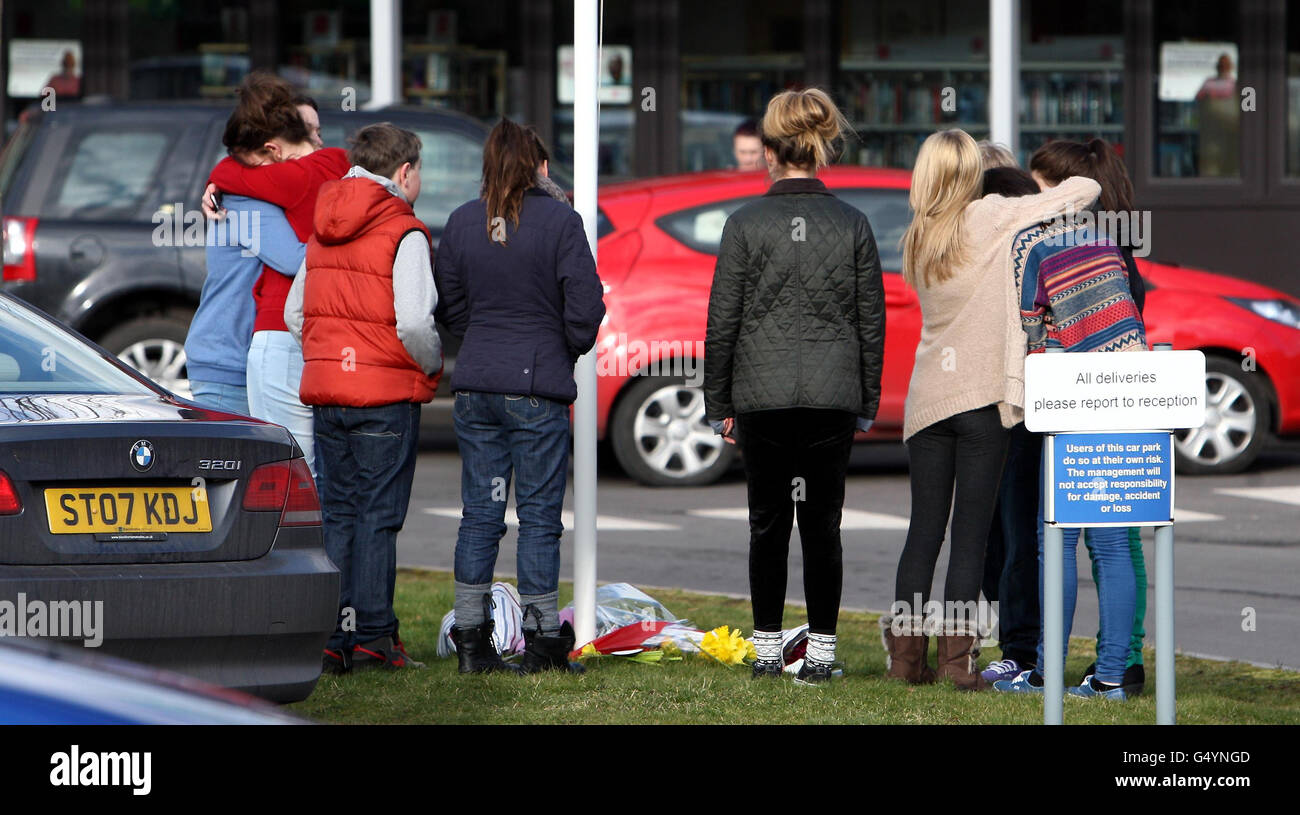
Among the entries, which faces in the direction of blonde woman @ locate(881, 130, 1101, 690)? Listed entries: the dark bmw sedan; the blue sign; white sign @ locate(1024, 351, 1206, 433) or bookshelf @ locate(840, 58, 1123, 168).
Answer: the bookshelf

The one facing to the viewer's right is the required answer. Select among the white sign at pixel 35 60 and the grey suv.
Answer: the grey suv

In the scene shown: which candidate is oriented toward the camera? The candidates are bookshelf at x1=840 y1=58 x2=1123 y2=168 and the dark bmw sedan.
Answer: the bookshelf

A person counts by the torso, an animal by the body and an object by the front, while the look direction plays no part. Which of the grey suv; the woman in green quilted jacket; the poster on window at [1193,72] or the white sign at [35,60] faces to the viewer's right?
the grey suv

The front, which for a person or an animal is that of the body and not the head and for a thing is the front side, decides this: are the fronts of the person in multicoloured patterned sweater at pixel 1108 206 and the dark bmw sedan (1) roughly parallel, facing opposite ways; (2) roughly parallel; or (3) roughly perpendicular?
roughly parallel

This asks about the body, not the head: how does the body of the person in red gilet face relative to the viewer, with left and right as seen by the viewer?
facing away from the viewer and to the right of the viewer

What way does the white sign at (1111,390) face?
toward the camera

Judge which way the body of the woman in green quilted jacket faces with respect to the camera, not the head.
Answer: away from the camera

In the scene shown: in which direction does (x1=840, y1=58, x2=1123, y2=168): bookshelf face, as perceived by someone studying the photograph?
facing the viewer

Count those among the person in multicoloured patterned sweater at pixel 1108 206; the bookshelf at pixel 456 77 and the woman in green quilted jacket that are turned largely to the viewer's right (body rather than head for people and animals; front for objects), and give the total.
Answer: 0

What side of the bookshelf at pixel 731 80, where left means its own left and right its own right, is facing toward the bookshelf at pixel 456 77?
right

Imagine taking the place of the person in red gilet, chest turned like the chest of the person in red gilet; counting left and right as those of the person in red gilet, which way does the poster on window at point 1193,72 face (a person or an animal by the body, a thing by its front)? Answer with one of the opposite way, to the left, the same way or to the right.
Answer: the opposite way

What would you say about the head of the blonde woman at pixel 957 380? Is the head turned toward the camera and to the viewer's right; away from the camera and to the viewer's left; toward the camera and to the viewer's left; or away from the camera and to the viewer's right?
away from the camera and to the viewer's right

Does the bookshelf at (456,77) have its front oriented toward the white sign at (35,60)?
no

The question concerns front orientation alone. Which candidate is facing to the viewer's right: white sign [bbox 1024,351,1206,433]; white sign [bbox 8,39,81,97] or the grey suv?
the grey suv

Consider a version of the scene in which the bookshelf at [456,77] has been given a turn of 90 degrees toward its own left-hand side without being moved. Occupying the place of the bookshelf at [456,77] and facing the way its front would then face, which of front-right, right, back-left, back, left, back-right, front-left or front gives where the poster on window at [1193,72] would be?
front
